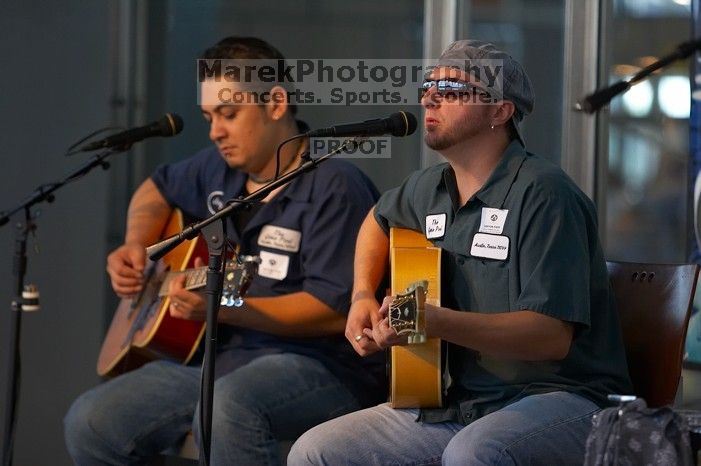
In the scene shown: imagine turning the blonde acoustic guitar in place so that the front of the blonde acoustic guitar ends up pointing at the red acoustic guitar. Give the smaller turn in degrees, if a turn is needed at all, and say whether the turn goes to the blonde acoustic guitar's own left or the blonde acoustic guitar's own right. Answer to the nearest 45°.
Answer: approximately 45° to the blonde acoustic guitar's own right

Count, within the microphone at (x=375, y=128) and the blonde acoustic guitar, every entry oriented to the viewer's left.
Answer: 1

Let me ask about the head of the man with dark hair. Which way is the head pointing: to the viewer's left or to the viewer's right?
to the viewer's left

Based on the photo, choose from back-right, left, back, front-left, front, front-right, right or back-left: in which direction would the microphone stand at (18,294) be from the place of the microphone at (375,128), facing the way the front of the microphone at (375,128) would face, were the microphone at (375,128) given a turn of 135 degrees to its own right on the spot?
right

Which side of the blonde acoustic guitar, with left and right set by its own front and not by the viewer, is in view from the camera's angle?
left

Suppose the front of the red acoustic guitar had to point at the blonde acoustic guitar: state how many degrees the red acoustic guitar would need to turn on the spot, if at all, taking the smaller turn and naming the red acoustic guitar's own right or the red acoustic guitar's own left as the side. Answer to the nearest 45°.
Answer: approximately 90° to the red acoustic guitar's own left

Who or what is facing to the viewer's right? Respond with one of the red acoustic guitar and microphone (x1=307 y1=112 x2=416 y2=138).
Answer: the microphone

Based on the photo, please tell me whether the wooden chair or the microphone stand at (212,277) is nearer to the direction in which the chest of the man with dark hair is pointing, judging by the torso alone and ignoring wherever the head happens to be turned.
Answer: the microphone stand

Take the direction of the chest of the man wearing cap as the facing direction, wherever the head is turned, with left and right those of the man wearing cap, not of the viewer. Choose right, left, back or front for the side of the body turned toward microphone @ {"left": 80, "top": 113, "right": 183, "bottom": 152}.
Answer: right

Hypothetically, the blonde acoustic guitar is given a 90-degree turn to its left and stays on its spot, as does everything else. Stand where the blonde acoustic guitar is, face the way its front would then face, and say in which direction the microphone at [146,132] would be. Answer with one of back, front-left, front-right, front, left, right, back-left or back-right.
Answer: back-right

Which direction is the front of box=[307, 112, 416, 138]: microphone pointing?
to the viewer's right

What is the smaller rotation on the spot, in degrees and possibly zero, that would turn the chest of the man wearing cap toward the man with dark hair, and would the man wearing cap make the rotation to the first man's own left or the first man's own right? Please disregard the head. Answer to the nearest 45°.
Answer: approximately 90° to the first man's own right

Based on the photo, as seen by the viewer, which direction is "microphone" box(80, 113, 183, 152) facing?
to the viewer's right

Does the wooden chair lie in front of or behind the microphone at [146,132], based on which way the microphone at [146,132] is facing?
in front

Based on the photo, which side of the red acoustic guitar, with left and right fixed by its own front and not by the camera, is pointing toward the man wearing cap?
left
